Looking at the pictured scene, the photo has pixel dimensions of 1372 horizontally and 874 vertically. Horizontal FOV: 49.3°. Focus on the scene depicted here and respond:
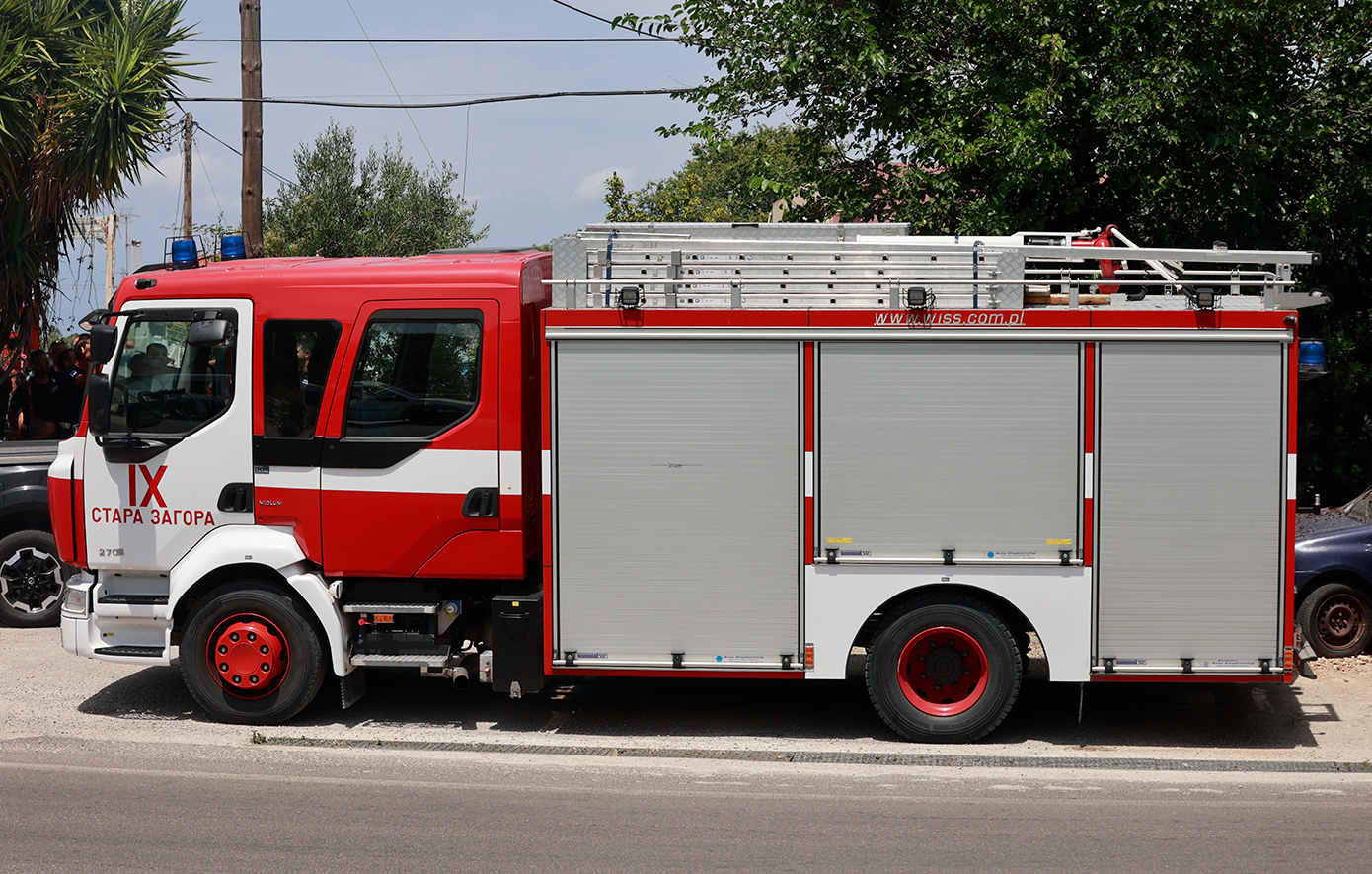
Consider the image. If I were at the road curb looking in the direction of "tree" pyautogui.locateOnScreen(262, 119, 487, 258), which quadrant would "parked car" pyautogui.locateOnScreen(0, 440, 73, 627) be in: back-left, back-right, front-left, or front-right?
front-left

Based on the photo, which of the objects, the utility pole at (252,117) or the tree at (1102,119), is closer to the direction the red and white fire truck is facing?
the utility pole

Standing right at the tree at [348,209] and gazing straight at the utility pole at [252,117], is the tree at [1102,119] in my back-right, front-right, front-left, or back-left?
front-left

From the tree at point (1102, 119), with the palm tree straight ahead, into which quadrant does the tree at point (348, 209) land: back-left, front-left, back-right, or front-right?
front-right

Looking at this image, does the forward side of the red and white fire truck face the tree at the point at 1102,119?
no

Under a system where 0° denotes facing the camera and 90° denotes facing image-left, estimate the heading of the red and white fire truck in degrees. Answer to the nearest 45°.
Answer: approximately 90°

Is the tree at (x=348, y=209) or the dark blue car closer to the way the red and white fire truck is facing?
the tree
